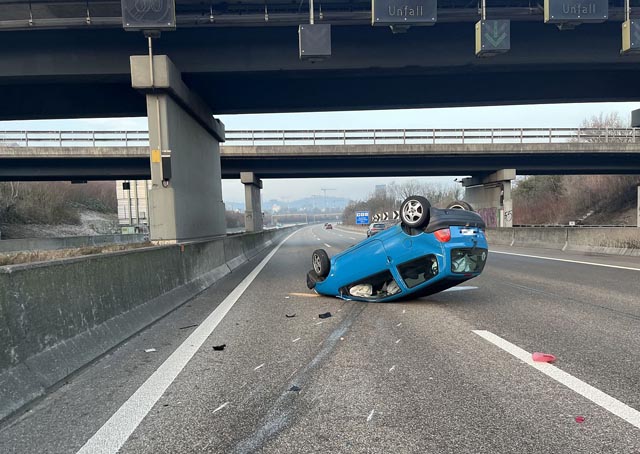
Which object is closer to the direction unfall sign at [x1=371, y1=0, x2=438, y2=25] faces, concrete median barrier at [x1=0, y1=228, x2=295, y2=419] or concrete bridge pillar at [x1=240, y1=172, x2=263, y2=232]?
the concrete median barrier

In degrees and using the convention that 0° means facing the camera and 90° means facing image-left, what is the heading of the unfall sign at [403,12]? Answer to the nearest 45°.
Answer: approximately 0°

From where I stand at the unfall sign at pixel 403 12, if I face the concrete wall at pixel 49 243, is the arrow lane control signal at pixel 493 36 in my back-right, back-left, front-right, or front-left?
back-right

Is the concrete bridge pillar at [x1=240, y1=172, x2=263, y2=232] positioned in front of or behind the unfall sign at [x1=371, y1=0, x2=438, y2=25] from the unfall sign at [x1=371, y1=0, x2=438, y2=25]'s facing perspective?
behind

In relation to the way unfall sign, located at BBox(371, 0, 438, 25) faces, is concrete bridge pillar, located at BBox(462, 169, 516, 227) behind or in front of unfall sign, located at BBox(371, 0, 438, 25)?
behind

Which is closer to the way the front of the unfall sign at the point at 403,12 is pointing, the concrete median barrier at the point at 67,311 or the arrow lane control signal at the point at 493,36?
the concrete median barrier

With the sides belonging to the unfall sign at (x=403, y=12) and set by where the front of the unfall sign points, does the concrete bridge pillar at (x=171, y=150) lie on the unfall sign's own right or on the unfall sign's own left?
on the unfall sign's own right

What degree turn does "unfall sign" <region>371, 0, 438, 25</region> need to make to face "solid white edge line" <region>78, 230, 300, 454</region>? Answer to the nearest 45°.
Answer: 0° — it already faces it

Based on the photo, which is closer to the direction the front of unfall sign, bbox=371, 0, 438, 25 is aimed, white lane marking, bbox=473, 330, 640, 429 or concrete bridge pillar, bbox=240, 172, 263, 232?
the white lane marking

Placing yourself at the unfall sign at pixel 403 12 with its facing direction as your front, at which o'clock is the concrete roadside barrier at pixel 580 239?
The concrete roadside barrier is roughly at 7 o'clock from the unfall sign.
